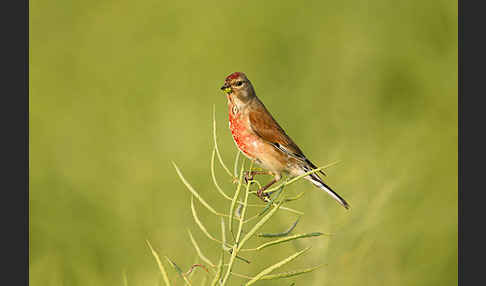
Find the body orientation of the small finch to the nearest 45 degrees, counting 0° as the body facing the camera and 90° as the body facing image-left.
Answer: approximately 90°
